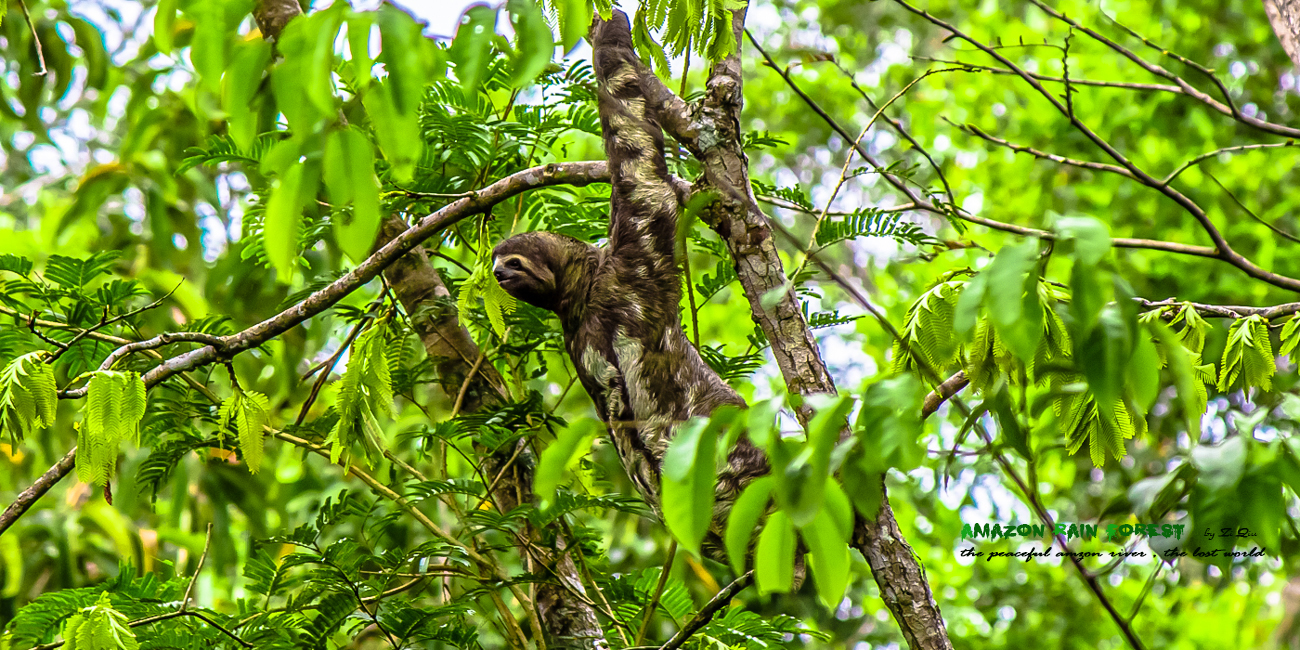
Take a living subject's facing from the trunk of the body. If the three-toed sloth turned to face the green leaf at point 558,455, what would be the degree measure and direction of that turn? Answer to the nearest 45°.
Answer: approximately 90° to its left

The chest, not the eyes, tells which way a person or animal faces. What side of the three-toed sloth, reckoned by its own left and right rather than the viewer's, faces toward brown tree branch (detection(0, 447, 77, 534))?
front

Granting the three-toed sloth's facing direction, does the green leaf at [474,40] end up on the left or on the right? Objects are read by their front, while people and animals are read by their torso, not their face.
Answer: on its left

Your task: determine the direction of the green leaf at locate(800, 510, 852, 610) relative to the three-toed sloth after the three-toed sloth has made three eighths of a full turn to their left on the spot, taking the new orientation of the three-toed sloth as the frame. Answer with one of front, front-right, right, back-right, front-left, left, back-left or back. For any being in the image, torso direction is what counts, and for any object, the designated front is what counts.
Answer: front-right

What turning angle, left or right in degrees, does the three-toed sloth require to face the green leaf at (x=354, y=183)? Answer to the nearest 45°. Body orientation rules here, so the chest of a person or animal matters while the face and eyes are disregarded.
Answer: approximately 90° to its left

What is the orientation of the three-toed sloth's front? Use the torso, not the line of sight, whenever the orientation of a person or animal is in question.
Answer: to the viewer's left

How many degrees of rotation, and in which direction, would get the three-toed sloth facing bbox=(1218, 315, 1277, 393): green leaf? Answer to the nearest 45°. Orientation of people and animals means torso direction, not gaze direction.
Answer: approximately 135° to its left

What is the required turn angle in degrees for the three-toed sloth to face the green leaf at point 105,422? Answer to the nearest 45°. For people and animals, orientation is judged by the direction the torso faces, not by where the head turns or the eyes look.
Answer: approximately 45° to its left
